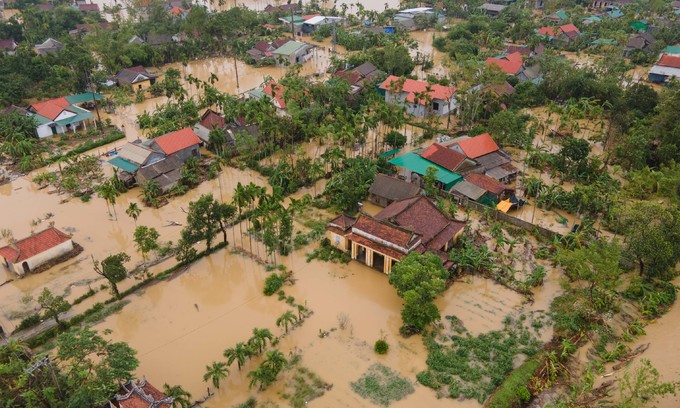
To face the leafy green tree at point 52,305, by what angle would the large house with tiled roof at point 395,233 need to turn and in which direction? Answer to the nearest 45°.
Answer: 0° — it already faces it

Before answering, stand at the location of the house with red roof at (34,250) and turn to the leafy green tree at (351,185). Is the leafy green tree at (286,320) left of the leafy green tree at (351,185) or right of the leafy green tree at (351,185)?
right

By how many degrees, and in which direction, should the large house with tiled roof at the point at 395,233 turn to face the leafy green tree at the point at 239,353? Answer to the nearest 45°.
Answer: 0° — it already faces it

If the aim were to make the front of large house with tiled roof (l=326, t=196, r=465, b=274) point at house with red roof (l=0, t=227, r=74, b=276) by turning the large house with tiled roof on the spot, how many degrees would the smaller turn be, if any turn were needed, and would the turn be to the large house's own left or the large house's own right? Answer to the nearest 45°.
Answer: approximately 45° to the large house's own right

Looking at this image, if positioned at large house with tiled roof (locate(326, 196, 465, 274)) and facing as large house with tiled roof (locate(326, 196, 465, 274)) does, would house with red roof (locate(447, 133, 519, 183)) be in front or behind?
behind

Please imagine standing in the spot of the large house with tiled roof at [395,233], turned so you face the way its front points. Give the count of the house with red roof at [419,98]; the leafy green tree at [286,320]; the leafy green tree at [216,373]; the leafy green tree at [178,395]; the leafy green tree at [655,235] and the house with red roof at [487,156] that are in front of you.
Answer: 3

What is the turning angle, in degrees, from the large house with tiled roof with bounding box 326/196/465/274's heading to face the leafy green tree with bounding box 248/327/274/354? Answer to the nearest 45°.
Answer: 0° — it already faces it

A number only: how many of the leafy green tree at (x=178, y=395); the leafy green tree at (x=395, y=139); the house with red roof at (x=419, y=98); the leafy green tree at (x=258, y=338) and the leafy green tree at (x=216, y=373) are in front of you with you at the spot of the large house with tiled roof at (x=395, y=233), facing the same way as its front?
3

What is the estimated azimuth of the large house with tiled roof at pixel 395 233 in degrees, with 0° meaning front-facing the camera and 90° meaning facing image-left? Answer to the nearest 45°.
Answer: approximately 45°

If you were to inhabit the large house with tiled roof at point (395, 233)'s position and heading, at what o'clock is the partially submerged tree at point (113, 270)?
The partially submerged tree is roughly at 1 o'clock from the large house with tiled roof.

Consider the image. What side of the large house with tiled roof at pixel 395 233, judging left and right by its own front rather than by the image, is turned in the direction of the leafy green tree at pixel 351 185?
right
